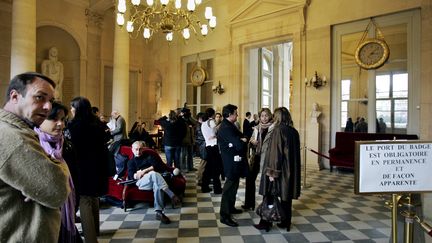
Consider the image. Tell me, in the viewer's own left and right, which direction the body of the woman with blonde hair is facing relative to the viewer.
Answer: facing the viewer and to the left of the viewer

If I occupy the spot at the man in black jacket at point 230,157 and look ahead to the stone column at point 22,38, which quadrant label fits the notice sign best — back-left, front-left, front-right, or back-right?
back-left

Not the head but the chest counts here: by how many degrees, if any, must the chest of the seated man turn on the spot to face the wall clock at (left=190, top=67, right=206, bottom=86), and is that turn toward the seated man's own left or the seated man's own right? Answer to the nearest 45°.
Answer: approximately 135° to the seated man's own left

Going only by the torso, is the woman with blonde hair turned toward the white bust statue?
no

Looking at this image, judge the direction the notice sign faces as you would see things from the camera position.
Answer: facing the viewer

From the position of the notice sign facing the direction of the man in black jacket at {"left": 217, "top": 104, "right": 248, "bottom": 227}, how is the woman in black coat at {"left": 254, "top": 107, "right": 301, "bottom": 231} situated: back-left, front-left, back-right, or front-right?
front-right

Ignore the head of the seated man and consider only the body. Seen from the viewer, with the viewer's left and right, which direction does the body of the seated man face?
facing the viewer and to the right of the viewer

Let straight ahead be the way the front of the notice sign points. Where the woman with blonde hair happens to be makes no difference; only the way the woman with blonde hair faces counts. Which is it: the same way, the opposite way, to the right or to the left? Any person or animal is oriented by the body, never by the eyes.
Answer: the same way

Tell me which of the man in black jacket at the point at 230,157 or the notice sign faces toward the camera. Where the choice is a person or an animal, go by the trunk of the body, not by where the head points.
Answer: the notice sign

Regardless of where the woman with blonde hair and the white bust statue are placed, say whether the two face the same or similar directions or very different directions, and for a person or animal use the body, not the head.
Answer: same or similar directions

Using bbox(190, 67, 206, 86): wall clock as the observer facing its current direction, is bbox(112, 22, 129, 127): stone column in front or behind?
in front

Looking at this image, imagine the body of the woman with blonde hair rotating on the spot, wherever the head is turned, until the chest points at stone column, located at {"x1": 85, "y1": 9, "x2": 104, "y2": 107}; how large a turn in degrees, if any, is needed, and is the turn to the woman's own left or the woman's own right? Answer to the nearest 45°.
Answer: approximately 90° to the woman's own right

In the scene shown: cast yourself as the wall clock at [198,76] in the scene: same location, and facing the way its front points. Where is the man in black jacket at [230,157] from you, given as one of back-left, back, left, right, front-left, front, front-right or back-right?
front-left

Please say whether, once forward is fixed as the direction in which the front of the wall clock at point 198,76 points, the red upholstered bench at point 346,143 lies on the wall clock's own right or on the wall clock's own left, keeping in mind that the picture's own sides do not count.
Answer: on the wall clock's own left

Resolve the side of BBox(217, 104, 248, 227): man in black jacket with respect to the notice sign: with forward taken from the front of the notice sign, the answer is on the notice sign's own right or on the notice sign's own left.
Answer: on the notice sign's own right
